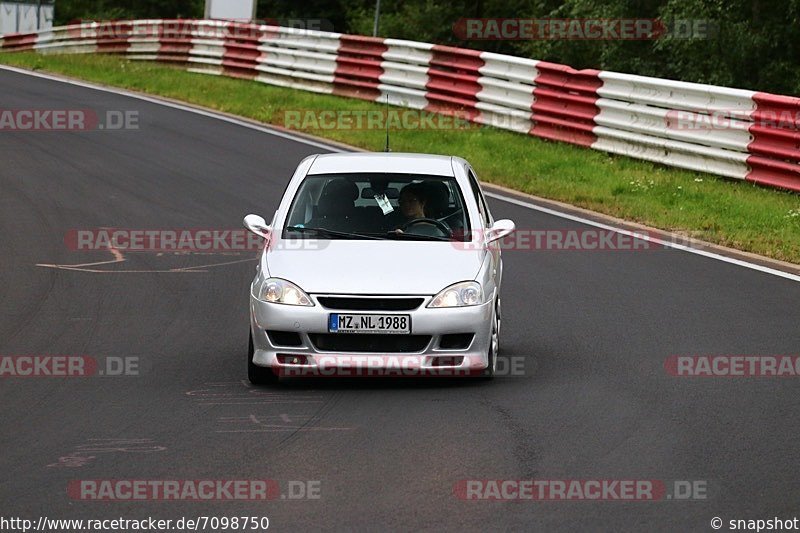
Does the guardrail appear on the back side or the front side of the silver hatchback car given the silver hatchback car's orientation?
on the back side

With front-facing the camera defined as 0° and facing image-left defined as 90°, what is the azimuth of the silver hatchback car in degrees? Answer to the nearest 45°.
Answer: approximately 0°
